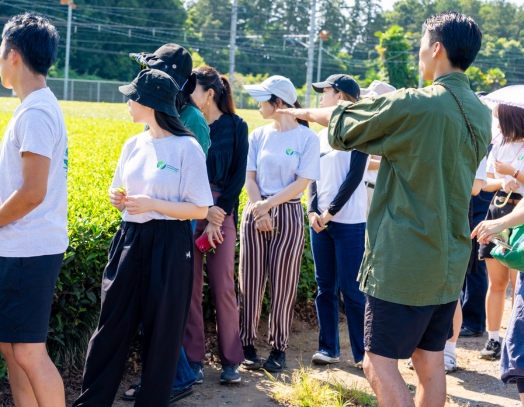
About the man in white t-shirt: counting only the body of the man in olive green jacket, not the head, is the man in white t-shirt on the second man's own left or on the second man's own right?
on the second man's own left

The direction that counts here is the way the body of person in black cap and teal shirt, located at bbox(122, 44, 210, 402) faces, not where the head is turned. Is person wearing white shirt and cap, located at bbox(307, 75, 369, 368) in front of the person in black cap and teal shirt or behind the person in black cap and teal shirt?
behind

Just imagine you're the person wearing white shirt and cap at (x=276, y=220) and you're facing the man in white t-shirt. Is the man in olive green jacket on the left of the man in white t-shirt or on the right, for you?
left

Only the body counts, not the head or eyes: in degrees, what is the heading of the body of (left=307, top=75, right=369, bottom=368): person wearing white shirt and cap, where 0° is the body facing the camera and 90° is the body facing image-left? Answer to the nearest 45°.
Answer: approximately 45°

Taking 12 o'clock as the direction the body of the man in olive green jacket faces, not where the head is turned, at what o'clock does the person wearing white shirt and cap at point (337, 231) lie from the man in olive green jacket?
The person wearing white shirt and cap is roughly at 1 o'clock from the man in olive green jacket.
